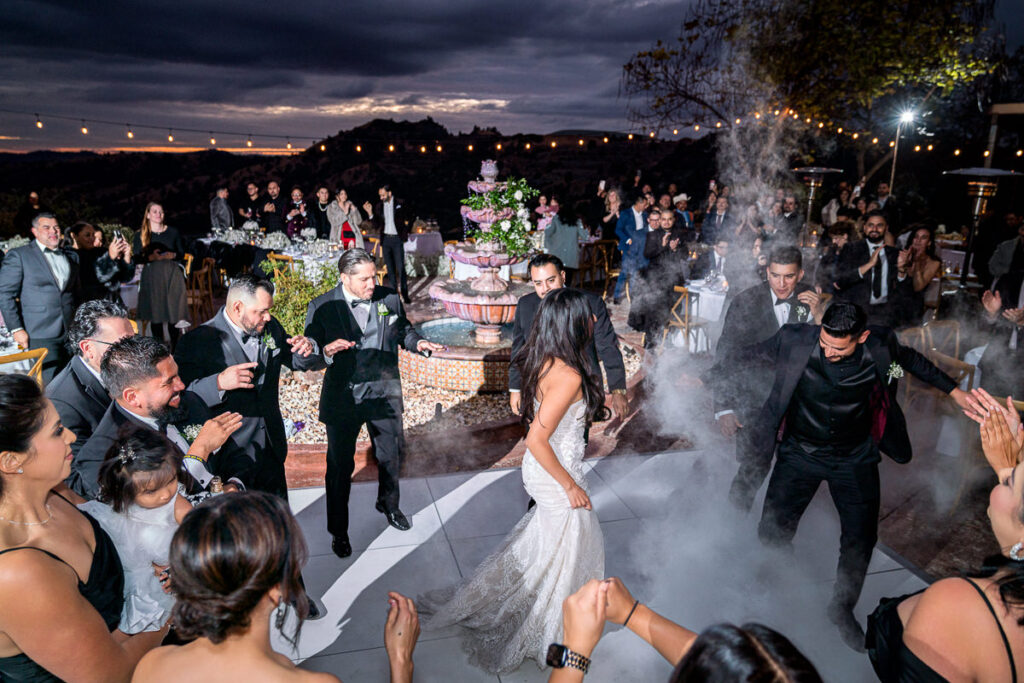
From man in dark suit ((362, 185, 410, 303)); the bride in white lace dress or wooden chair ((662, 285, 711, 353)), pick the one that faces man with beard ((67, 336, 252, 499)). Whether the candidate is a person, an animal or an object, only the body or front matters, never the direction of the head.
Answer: the man in dark suit

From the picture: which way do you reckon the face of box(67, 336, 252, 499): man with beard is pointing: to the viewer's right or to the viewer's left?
to the viewer's right

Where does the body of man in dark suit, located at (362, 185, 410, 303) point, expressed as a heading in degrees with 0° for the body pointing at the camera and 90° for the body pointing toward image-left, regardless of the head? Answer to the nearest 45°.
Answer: approximately 0°

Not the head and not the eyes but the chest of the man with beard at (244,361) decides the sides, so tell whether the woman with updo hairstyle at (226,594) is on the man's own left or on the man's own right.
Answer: on the man's own right

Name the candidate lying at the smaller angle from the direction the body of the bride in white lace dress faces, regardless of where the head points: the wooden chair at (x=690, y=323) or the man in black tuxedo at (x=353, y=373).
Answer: the wooden chair

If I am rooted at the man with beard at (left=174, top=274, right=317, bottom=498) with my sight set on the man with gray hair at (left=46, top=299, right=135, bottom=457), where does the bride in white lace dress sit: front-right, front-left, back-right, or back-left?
back-left

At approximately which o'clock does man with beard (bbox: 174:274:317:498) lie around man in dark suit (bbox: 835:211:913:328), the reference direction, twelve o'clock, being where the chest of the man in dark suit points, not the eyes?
The man with beard is roughly at 1 o'clock from the man in dark suit.
